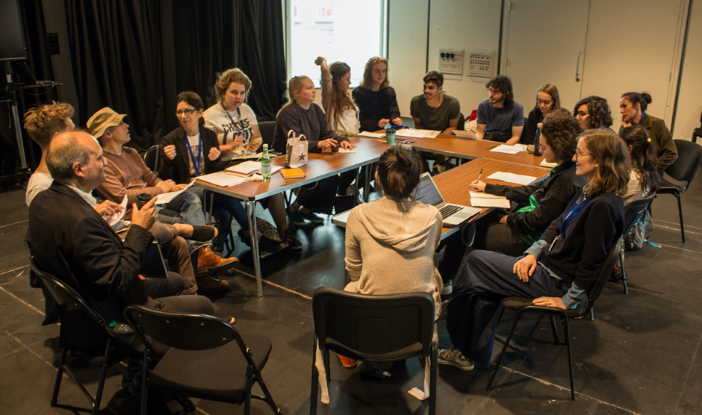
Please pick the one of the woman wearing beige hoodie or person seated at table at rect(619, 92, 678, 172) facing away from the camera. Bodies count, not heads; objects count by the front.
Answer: the woman wearing beige hoodie

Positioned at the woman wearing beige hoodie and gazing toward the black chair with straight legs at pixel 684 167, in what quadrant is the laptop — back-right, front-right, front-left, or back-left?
front-left

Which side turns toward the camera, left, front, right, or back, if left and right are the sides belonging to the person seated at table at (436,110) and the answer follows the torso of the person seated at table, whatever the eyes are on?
front

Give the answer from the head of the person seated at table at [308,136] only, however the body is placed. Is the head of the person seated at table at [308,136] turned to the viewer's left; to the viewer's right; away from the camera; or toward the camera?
to the viewer's right

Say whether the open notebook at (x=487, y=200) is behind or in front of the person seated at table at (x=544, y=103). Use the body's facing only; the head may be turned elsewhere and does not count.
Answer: in front

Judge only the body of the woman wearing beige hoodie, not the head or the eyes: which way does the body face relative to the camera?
away from the camera

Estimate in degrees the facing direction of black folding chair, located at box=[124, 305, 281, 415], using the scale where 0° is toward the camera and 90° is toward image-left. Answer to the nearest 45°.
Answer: approximately 225°

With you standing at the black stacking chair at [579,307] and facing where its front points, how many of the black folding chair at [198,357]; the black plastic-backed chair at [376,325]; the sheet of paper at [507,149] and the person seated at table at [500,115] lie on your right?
2

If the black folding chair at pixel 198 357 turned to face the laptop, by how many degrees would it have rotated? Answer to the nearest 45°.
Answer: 0° — it already faces it

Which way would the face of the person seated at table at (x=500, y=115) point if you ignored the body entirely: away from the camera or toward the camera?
toward the camera

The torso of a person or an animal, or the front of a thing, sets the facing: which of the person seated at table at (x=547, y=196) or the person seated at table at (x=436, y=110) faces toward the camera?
the person seated at table at (x=436, y=110)

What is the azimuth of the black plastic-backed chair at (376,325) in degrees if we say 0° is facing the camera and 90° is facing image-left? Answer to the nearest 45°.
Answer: approximately 180°

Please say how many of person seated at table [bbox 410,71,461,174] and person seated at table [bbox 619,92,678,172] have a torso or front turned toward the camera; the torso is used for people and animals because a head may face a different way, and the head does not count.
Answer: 1

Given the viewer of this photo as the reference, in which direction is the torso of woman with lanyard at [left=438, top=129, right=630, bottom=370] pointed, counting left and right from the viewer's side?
facing to the left of the viewer

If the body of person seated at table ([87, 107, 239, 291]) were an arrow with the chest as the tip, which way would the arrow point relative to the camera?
to the viewer's right

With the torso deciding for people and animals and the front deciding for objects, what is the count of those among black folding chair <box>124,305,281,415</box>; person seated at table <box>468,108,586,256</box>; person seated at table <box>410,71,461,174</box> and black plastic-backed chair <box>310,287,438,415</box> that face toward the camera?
1

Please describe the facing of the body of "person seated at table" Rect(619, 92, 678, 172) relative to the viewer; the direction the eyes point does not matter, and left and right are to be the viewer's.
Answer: facing to the left of the viewer
